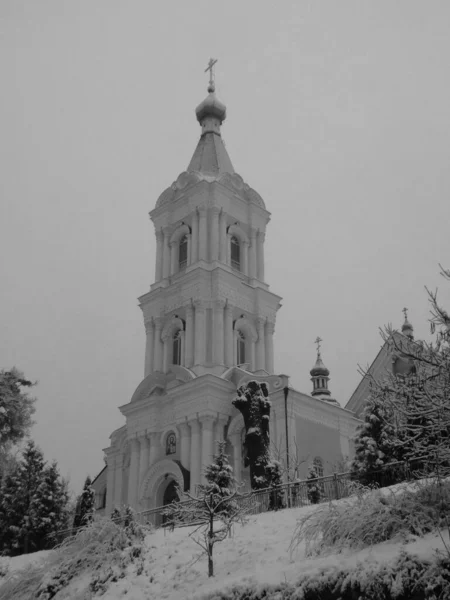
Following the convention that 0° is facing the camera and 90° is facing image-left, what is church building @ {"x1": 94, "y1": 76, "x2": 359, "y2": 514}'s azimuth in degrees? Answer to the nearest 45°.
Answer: approximately 45°

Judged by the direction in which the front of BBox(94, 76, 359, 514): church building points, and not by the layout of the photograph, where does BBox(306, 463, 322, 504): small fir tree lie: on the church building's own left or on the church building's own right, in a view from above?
on the church building's own left

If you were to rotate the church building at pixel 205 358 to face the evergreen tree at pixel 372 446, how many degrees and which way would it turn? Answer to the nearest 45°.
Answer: approximately 90° to its left

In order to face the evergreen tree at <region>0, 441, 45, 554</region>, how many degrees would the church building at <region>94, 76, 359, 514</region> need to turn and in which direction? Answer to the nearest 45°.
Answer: approximately 45° to its right

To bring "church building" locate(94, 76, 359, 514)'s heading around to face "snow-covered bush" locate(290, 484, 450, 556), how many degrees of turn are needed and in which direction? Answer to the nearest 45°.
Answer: approximately 45° to its left

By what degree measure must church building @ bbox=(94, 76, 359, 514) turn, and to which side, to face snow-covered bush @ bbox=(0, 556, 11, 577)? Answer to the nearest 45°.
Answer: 0° — it already faces it

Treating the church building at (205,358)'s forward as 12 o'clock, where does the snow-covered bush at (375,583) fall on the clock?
The snow-covered bush is roughly at 10 o'clock from the church building.
